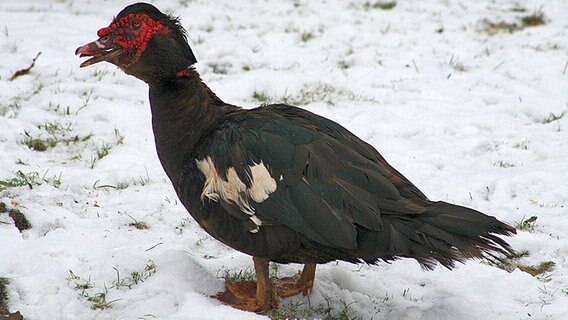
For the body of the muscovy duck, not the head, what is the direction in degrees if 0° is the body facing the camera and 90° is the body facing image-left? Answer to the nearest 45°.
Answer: approximately 90°
